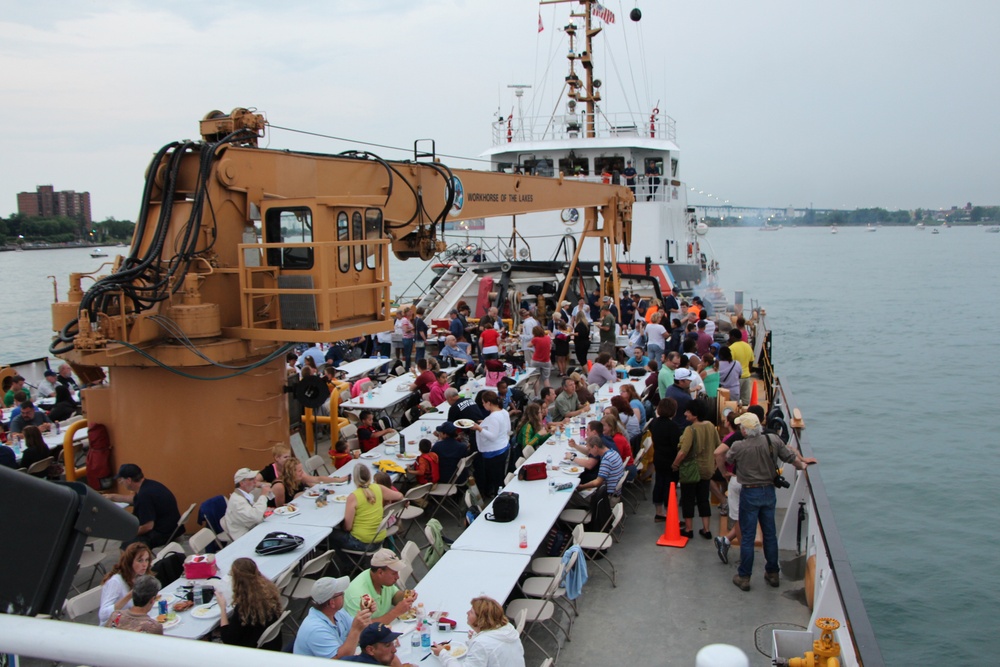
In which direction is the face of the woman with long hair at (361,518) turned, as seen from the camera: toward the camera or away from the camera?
away from the camera

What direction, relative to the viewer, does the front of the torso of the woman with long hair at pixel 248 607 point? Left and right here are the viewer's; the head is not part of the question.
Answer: facing away from the viewer and to the left of the viewer

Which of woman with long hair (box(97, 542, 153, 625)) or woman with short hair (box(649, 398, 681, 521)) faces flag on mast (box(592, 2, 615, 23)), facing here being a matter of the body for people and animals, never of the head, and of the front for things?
woman with short hair (box(649, 398, 681, 521))

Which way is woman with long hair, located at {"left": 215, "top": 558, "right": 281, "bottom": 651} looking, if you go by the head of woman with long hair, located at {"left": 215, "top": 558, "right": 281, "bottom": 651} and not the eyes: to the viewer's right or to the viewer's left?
to the viewer's left

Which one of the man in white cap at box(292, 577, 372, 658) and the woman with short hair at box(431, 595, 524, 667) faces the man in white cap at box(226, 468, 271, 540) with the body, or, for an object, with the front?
the woman with short hair

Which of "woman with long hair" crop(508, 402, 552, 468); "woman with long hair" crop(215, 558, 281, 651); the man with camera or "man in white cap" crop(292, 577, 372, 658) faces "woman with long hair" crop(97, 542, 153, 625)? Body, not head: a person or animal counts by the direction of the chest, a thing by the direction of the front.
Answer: "woman with long hair" crop(215, 558, 281, 651)

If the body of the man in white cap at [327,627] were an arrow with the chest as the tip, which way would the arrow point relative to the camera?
to the viewer's right

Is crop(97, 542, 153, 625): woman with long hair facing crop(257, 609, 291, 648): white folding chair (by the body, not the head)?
yes

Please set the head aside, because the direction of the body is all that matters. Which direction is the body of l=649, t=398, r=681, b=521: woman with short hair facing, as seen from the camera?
away from the camera

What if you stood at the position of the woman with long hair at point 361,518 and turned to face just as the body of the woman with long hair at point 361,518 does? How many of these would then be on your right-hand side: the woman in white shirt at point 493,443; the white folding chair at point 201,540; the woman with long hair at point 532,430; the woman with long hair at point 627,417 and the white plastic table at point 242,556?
3

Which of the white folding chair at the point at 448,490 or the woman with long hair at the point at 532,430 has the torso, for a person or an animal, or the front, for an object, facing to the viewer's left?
the white folding chair
